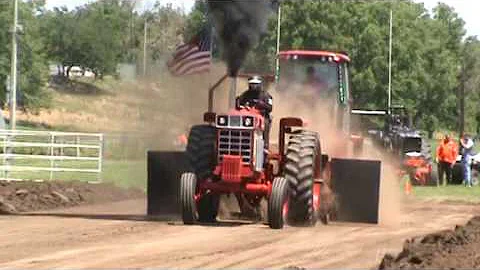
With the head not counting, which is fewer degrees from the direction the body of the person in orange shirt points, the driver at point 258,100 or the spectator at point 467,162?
the driver

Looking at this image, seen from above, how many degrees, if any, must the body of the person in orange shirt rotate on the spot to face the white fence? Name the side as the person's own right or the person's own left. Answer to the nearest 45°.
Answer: approximately 45° to the person's own right

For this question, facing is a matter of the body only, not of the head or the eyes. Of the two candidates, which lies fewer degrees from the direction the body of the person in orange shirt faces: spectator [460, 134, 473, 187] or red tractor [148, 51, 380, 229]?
the red tractor

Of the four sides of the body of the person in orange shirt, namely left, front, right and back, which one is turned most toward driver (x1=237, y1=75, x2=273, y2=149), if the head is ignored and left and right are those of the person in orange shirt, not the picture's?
front

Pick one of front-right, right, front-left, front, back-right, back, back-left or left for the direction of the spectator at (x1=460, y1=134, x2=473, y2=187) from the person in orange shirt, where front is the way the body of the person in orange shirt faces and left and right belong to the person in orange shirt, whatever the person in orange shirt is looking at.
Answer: left

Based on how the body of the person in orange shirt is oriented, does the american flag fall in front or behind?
in front

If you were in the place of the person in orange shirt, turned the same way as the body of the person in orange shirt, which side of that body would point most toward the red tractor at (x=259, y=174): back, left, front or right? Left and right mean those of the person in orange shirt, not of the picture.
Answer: front

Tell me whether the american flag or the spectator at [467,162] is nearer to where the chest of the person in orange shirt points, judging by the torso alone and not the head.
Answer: the american flag

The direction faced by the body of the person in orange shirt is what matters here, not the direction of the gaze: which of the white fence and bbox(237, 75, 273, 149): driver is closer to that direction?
the driver

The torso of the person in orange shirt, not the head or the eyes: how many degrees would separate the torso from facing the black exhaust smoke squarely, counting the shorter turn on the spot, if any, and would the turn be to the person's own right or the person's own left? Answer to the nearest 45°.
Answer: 0° — they already face it

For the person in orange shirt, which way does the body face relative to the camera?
toward the camera
